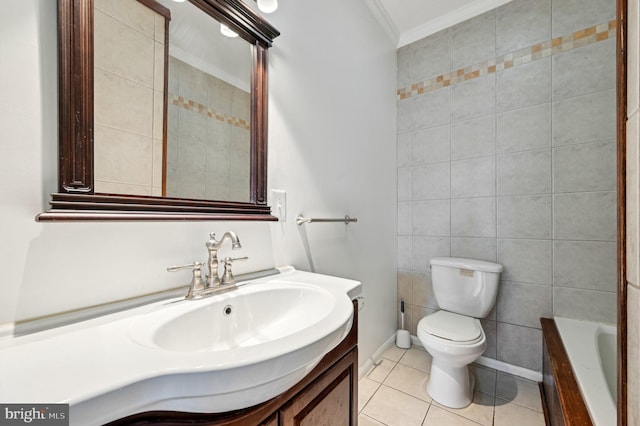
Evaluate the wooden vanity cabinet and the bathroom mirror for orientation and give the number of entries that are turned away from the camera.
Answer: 0

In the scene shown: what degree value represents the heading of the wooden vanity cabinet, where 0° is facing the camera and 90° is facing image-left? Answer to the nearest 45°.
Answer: approximately 315°

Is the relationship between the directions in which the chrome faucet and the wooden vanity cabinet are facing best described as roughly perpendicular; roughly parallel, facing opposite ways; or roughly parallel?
roughly parallel

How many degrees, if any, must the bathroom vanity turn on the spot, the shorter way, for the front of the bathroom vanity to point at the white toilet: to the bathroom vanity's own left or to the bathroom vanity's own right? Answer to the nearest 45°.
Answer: approximately 45° to the bathroom vanity's own left

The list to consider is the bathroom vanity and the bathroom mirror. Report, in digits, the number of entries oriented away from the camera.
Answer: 0

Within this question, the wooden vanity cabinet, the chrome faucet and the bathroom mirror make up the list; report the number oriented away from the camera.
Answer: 0

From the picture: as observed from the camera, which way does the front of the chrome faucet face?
facing the viewer and to the right of the viewer

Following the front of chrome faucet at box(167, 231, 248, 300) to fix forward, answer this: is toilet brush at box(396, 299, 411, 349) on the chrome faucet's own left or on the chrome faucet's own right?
on the chrome faucet's own left

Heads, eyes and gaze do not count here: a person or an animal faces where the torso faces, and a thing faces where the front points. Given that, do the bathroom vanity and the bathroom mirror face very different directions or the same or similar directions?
same or similar directions

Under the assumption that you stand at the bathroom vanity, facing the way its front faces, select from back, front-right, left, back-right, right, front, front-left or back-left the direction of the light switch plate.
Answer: left

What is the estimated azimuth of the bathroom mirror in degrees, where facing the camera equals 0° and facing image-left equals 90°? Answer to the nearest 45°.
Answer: approximately 315°
